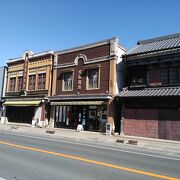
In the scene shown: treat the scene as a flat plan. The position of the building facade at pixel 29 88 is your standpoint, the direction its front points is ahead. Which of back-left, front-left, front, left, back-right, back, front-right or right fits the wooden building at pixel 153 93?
left

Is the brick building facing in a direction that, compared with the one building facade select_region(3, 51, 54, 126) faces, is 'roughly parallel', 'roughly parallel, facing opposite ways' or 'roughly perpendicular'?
roughly parallel

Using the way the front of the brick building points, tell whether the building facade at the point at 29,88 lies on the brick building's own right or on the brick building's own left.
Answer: on the brick building's own right

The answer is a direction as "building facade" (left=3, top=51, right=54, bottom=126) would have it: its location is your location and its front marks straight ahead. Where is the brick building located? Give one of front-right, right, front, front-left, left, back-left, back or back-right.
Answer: left

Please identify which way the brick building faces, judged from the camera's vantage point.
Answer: facing the viewer and to the left of the viewer

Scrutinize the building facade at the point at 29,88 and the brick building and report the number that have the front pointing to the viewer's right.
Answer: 0

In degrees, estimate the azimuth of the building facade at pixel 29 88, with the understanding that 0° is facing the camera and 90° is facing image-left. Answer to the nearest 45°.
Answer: approximately 45°

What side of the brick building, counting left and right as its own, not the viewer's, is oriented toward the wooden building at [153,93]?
left
